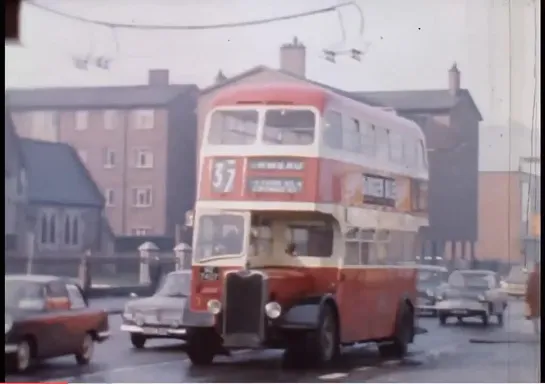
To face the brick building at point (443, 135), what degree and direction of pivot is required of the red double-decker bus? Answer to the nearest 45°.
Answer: approximately 135° to its left

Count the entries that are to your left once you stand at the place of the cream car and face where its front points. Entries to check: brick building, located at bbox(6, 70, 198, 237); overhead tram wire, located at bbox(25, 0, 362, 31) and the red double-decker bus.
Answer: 0

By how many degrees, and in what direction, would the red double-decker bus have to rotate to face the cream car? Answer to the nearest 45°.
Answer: approximately 135° to its left

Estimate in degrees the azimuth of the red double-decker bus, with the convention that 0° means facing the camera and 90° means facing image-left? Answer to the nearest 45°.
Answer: approximately 45°

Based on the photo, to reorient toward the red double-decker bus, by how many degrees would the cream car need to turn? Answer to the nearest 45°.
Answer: approximately 90° to its right

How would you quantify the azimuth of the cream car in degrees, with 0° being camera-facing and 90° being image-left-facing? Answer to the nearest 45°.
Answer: approximately 0°

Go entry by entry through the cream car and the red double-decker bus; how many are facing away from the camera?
0

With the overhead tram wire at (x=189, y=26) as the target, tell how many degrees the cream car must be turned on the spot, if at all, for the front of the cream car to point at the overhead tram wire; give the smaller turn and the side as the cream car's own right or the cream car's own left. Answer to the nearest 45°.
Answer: approximately 90° to the cream car's own right
